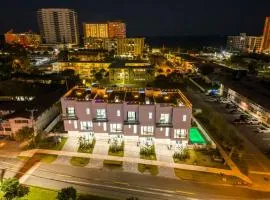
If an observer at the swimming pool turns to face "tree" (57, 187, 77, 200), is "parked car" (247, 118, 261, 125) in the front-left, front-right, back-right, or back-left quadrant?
back-left

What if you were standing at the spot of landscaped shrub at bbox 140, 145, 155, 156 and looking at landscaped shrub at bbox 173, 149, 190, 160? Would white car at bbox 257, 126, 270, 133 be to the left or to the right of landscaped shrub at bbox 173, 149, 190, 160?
left

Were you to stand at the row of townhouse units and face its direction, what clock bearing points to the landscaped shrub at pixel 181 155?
The landscaped shrub is roughly at 10 o'clock from the row of townhouse units.

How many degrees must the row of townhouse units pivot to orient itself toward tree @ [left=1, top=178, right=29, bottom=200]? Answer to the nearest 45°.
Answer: approximately 45° to its right

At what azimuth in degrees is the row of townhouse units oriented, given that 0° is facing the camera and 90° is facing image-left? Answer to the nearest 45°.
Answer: approximately 0°

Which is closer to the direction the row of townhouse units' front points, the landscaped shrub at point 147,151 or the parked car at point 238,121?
the landscaped shrub

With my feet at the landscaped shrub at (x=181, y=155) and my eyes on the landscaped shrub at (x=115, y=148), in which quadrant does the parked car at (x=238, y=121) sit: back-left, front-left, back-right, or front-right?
back-right

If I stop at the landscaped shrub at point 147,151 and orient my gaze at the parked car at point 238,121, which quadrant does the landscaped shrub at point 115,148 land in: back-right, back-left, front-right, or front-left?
back-left

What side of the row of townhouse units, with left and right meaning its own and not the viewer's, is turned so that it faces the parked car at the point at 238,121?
left

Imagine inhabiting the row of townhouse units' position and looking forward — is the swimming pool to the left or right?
on its left

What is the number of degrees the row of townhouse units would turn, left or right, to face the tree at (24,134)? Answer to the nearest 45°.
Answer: approximately 90° to its right
